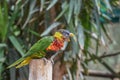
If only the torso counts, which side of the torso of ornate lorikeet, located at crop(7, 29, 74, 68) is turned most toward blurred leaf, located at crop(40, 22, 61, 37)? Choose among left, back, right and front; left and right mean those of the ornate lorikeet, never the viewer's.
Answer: left

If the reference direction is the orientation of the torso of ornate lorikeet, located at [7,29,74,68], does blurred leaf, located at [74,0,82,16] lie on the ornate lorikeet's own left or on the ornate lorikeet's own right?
on the ornate lorikeet's own left

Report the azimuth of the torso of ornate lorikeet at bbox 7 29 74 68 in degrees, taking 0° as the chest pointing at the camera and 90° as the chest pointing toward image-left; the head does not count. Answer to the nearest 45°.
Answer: approximately 270°
